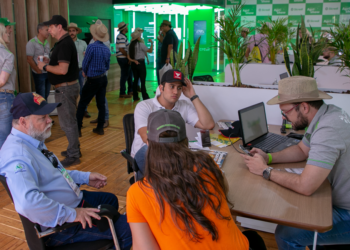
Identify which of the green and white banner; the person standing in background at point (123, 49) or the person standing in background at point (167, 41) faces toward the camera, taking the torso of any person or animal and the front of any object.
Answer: the green and white banner

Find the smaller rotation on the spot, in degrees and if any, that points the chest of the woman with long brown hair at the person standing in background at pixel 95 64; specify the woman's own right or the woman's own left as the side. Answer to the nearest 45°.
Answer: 0° — they already face them

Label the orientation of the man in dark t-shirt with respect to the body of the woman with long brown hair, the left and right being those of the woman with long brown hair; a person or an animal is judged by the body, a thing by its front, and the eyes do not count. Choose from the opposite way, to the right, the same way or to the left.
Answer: to the left

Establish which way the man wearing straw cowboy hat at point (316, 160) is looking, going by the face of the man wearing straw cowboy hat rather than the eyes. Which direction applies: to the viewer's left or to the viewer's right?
to the viewer's left

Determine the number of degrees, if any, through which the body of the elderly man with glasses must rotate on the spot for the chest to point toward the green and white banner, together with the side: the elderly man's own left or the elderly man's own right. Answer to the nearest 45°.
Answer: approximately 45° to the elderly man's own left

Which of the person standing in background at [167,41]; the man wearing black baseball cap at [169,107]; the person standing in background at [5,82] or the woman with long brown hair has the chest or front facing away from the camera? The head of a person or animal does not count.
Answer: the woman with long brown hair

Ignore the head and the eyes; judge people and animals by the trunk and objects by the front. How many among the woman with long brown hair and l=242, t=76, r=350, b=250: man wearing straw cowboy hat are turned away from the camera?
1

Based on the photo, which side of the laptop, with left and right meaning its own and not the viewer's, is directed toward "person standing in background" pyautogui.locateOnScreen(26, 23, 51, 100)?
back

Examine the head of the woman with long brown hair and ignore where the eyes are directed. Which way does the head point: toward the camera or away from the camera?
away from the camera

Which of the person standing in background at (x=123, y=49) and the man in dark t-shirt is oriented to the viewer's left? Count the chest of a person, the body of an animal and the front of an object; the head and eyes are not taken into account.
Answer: the man in dark t-shirt

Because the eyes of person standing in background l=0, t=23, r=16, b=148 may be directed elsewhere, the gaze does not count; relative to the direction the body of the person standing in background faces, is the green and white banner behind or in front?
in front
